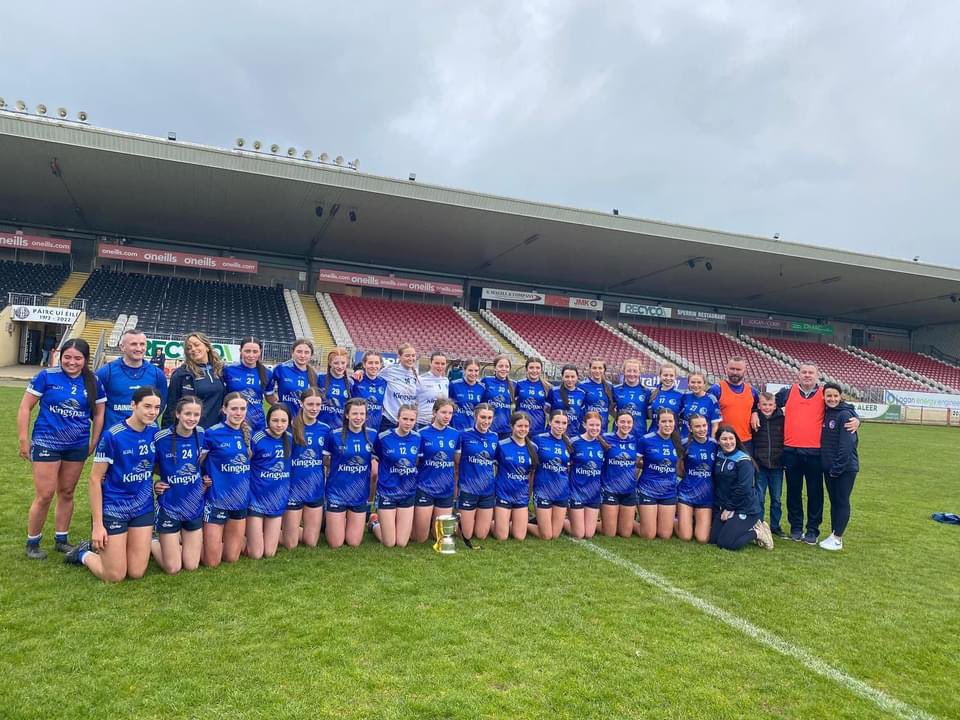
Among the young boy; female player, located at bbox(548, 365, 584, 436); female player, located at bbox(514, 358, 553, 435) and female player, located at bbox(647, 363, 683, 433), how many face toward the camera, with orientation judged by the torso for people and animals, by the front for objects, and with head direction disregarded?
4

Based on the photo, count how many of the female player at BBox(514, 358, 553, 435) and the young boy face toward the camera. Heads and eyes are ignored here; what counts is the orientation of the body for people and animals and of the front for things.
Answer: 2

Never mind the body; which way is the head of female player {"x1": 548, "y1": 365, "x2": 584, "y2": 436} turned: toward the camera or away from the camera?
toward the camera

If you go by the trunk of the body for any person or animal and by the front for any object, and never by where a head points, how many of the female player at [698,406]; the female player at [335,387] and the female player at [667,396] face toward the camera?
3

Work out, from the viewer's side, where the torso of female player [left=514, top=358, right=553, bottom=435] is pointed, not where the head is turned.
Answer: toward the camera

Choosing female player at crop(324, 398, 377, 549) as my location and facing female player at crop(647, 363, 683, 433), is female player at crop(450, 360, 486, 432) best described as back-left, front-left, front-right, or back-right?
front-left

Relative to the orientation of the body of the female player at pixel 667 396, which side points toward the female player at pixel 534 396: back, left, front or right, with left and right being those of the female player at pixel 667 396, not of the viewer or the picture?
right

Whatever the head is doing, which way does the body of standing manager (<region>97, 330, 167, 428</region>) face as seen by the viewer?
toward the camera

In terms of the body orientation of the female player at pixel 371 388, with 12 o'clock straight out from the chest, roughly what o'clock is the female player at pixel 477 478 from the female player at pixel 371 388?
the female player at pixel 477 478 is roughly at 10 o'clock from the female player at pixel 371 388.

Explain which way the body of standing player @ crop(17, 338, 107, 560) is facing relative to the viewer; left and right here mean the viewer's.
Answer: facing the viewer

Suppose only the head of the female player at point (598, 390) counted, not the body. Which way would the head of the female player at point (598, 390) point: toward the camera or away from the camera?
toward the camera

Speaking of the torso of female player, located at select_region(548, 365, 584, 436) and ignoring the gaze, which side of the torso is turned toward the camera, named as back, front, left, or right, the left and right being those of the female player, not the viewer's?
front

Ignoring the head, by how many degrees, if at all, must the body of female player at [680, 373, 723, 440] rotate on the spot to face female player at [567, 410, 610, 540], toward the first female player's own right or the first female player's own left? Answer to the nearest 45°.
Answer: approximately 45° to the first female player's own right

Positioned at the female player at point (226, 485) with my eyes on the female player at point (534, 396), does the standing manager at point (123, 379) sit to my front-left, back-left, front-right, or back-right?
back-left

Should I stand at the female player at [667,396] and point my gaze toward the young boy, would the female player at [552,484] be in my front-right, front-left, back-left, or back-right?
back-right

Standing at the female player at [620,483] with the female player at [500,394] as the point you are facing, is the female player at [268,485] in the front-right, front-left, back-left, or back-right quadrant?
front-left
